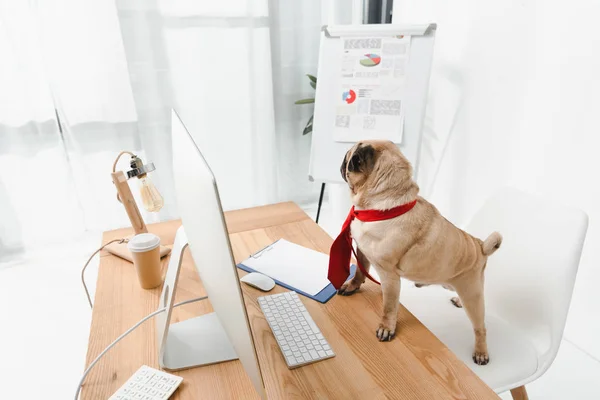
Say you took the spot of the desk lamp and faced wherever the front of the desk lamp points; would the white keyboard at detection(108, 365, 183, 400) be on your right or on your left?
on your right

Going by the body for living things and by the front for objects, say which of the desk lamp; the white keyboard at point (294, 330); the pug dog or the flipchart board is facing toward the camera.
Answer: the flipchart board

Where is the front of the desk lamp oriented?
to the viewer's right

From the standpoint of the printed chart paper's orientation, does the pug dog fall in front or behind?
in front

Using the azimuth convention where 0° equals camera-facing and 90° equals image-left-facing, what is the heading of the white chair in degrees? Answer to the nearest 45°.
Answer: approximately 45°

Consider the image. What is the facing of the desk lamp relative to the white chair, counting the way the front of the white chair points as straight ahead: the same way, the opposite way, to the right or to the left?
the opposite way

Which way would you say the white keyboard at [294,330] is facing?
to the viewer's right

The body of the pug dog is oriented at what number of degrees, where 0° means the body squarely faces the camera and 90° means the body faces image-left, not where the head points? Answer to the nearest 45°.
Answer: approximately 90°

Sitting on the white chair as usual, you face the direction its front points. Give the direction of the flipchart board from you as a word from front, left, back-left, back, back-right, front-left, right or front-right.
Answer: right

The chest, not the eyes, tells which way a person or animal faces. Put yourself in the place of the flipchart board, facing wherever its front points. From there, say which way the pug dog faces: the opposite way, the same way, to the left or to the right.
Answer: to the right

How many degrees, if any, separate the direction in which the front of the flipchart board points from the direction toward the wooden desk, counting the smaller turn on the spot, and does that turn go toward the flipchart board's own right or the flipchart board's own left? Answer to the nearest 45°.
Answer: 0° — it already faces it

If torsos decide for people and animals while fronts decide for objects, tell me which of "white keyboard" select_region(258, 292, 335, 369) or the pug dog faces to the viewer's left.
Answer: the pug dog

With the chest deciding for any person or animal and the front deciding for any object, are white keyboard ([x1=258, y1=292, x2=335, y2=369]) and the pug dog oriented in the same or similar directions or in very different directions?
very different directions
